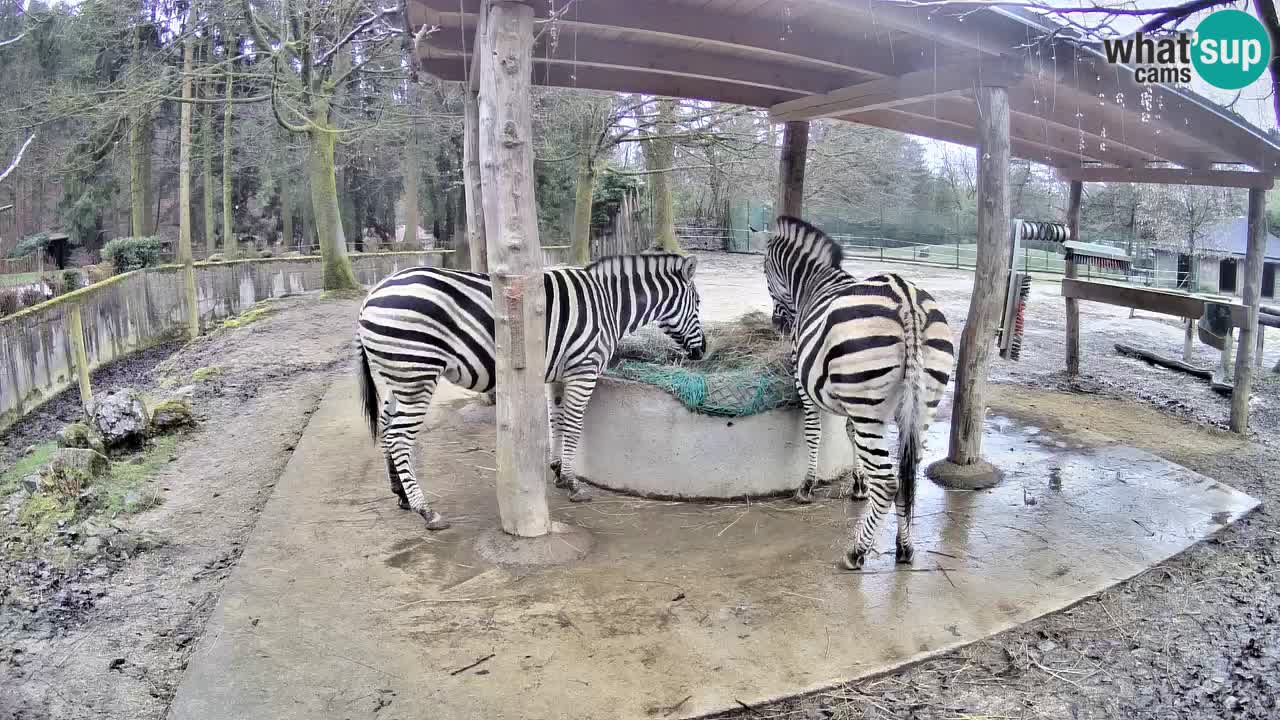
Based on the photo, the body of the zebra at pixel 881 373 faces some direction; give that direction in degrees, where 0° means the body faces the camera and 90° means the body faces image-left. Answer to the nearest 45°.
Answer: approximately 135°

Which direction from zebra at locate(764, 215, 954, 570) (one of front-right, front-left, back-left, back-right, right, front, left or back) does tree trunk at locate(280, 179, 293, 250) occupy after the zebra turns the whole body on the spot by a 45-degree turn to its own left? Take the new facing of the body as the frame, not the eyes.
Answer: front-right

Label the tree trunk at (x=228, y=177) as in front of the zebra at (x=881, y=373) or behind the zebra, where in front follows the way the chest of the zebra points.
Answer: in front

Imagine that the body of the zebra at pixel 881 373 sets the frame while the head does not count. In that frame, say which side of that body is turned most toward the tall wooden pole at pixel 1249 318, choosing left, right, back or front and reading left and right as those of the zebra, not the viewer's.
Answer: right

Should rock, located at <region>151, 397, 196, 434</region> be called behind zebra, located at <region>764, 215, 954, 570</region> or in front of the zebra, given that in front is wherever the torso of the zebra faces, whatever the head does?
in front

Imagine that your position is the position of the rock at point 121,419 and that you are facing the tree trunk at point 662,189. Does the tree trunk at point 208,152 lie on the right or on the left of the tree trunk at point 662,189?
left

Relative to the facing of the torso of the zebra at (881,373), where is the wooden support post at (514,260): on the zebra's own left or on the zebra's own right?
on the zebra's own left

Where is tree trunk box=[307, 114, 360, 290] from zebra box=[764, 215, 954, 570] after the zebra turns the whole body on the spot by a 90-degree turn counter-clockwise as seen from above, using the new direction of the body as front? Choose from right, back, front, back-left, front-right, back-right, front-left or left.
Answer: right

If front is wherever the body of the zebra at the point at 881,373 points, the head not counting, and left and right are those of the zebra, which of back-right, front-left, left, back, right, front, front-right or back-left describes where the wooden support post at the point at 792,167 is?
front-right
